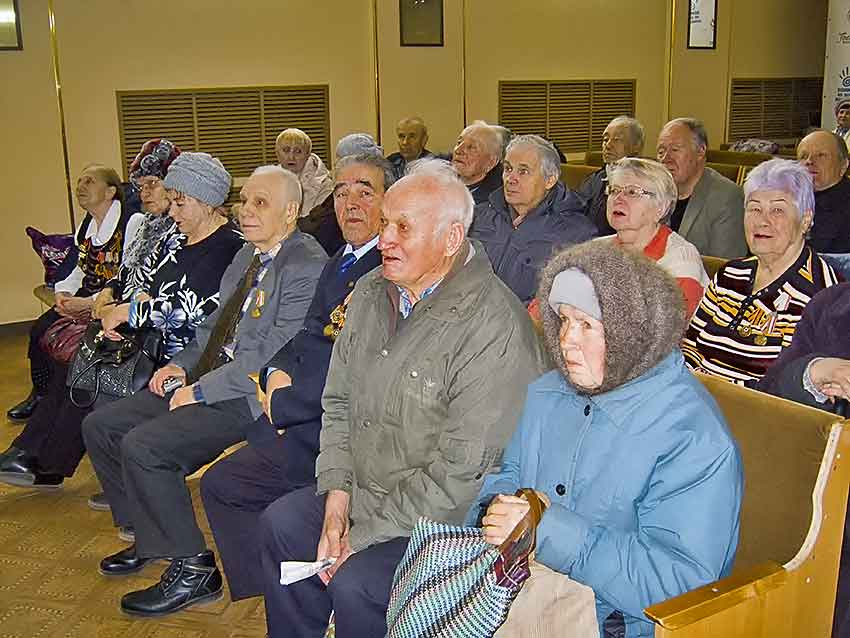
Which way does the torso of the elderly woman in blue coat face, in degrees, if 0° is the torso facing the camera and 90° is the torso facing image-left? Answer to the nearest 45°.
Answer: approximately 45°

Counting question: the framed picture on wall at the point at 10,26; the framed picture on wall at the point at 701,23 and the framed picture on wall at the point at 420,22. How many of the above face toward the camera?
3

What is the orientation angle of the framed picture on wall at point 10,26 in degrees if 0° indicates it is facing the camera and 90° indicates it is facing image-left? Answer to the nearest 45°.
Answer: approximately 0°

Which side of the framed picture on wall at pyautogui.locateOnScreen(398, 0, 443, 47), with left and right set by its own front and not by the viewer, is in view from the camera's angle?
front

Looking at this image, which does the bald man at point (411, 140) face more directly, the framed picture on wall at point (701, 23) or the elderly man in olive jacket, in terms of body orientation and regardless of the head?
the elderly man in olive jacket

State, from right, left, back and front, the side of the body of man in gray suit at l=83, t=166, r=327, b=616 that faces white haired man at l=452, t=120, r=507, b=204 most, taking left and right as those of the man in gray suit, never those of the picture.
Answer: back

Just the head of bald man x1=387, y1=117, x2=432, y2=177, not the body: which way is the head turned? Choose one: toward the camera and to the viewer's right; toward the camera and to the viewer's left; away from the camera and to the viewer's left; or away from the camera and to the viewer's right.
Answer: toward the camera and to the viewer's left

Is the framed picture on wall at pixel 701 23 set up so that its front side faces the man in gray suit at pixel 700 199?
yes

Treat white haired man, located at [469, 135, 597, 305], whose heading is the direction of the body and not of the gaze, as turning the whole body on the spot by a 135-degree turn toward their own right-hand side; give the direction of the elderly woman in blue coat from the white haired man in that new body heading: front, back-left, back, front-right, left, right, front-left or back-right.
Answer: back

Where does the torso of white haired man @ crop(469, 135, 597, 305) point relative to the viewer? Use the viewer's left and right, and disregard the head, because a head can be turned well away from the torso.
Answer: facing the viewer and to the left of the viewer

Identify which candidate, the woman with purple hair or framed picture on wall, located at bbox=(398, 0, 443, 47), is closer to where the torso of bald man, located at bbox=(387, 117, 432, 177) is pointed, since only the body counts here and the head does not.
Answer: the woman with purple hair

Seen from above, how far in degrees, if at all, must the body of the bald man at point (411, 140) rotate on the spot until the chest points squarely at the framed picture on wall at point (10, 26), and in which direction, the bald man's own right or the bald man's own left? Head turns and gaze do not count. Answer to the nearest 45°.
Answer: approximately 45° to the bald man's own right

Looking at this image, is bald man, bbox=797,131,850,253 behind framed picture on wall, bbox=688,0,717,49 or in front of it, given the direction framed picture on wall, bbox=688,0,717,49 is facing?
in front

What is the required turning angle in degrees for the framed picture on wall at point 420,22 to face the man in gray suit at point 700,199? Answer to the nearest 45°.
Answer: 0° — it already faces them

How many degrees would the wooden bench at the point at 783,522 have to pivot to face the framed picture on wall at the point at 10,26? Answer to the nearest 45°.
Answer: approximately 90° to its right

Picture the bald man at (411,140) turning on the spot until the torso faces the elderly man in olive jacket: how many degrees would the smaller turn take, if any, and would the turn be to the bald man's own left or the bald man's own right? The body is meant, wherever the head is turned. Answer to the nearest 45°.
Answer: approximately 45° to the bald man's own left
